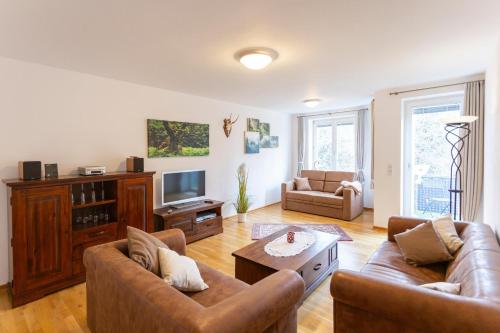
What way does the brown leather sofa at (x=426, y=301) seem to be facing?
to the viewer's left

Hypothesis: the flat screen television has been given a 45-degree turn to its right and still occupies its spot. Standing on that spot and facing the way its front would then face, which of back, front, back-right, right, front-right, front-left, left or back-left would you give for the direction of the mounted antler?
back-left

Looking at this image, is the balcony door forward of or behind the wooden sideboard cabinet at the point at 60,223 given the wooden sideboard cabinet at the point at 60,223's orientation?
forward

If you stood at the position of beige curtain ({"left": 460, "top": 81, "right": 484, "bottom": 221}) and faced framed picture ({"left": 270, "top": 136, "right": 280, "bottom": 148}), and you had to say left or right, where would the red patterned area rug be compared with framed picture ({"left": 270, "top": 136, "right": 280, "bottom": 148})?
left

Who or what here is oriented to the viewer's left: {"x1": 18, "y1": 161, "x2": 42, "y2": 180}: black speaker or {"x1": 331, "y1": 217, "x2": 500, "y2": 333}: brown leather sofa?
the brown leather sofa

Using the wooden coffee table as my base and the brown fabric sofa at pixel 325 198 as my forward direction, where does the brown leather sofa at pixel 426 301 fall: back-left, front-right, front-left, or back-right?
back-right

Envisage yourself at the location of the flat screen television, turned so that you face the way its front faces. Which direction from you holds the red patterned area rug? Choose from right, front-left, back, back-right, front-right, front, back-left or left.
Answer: front-left

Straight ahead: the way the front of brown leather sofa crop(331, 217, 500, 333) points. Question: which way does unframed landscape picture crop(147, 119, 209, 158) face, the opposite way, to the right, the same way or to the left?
the opposite way

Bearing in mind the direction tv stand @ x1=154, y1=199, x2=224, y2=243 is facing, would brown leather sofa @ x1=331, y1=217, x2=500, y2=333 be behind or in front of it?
in front

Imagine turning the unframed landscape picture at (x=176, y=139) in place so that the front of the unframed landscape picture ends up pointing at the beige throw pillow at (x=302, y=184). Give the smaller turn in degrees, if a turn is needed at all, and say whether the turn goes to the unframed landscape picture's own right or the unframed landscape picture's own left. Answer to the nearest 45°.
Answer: approximately 45° to the unframed landscape picture's own left

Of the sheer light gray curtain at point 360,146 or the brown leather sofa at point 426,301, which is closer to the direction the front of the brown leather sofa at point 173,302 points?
the sheer light gray curtain

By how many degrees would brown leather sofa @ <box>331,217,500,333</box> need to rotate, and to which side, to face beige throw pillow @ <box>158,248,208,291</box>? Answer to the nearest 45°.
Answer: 0° — it already faces it

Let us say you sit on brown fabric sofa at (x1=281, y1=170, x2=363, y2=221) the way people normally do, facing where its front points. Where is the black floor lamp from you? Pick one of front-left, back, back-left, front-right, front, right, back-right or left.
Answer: left

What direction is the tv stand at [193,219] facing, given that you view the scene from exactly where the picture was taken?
facing the viewer and to the right of the viewer

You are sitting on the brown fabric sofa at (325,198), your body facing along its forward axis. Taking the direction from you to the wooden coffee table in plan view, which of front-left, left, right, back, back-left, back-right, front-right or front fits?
front-left
